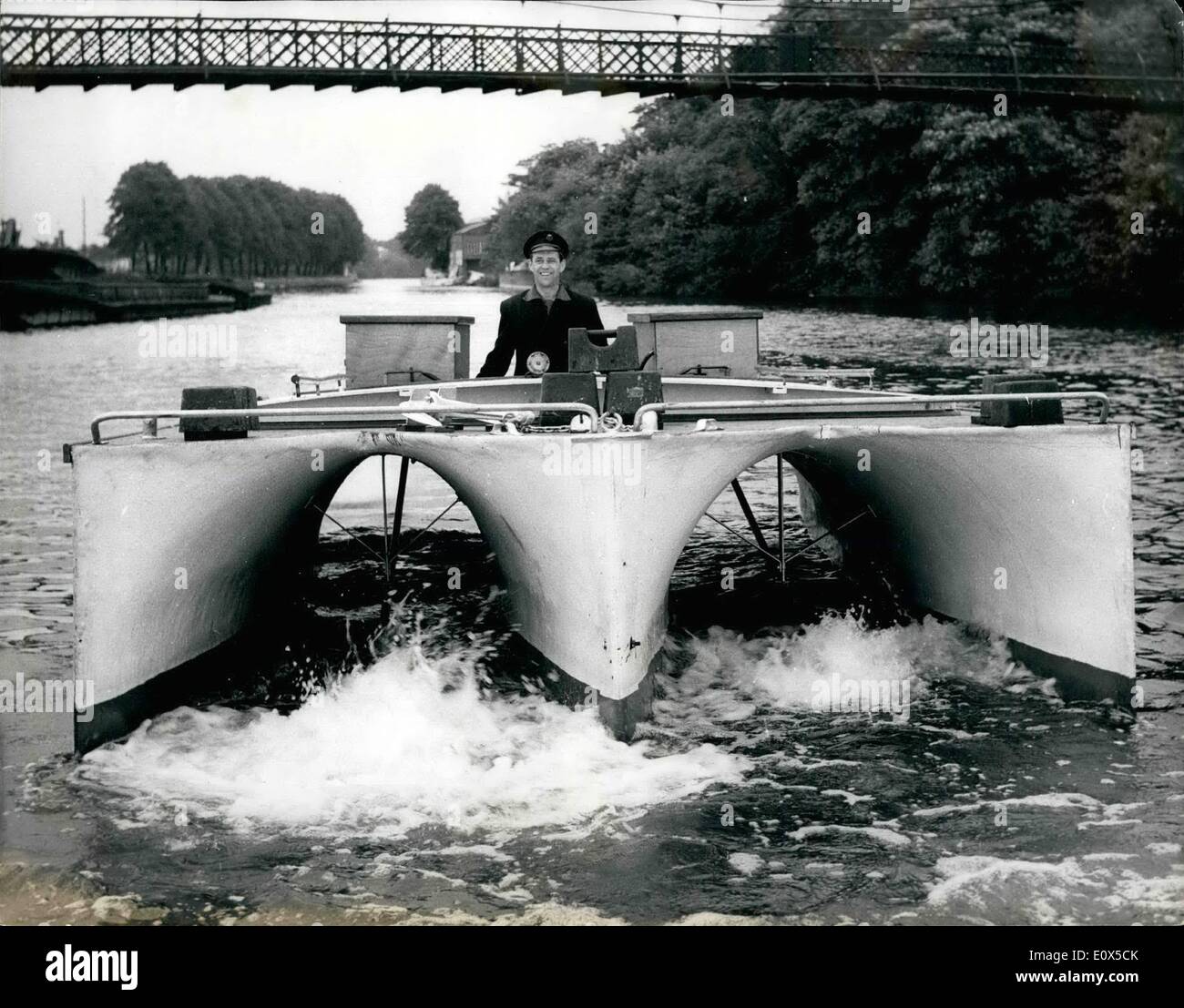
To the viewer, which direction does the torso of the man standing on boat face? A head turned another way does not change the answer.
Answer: toward the camera

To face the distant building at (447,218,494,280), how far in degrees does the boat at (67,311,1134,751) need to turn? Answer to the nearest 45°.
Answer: approximately 180°

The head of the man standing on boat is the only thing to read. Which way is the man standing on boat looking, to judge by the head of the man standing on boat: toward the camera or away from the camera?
toward the camera

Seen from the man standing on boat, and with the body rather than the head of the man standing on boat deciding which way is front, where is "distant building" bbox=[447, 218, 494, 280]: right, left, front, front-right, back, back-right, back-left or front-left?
back

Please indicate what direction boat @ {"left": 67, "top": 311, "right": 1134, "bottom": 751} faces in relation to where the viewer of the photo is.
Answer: facing the viewer

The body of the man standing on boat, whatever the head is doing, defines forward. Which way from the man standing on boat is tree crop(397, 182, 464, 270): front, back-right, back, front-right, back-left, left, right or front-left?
back

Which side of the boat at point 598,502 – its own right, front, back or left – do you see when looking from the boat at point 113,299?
back
